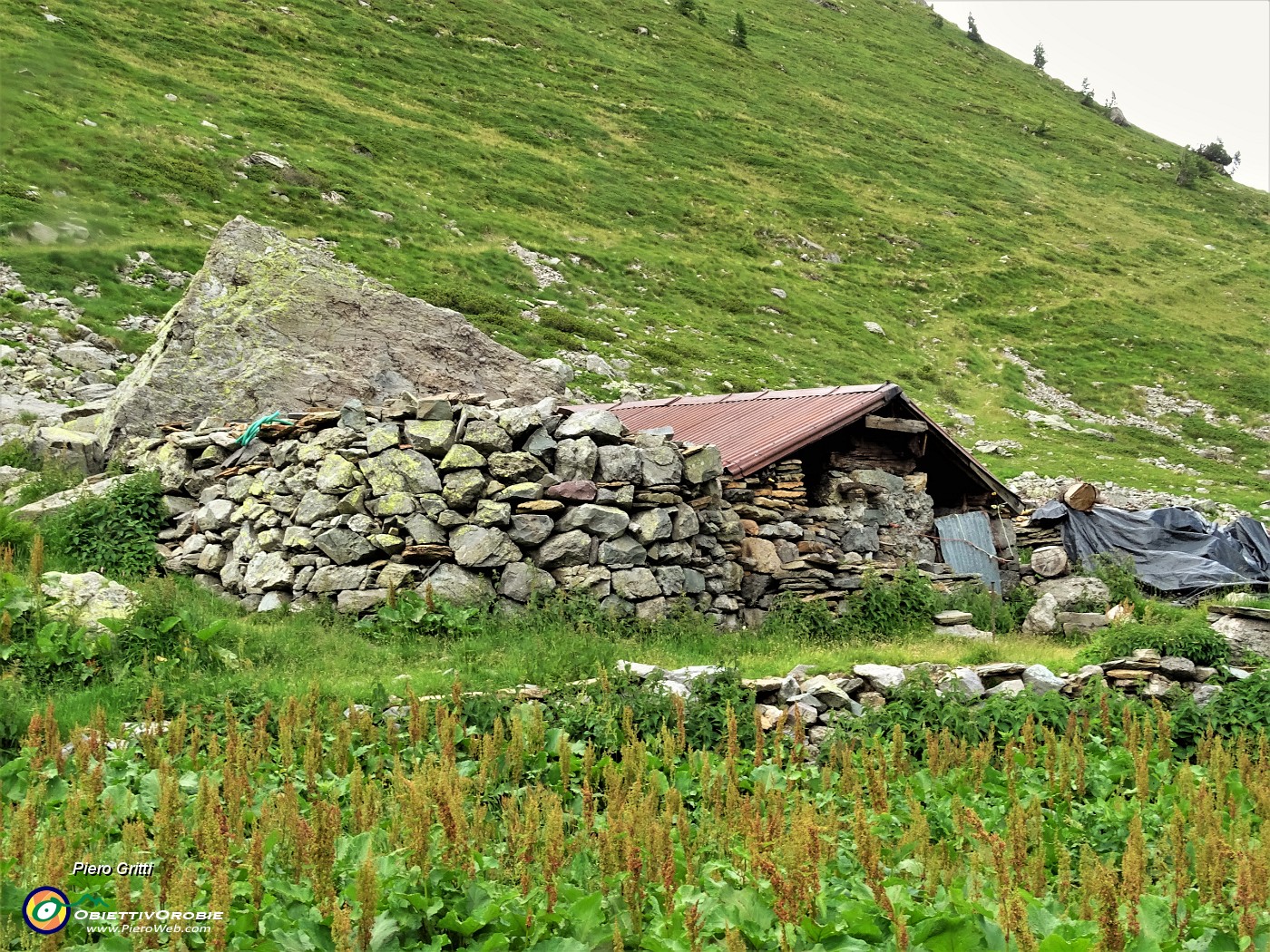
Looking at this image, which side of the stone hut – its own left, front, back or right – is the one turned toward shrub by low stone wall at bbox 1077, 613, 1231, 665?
front

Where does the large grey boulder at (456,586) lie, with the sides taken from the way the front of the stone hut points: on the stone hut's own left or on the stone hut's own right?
on the stone hut's own right

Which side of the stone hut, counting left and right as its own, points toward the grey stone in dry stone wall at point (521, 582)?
right

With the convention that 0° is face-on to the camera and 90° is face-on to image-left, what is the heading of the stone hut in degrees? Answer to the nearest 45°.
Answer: approximately 315°

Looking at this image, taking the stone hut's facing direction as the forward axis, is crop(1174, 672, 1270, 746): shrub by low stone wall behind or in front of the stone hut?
in front

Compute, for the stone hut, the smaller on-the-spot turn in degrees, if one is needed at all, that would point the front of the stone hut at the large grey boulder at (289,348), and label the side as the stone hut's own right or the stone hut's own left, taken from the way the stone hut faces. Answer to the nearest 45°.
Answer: approximately 135° to the stone hut's own right
